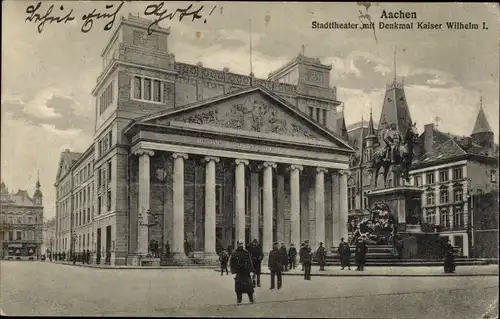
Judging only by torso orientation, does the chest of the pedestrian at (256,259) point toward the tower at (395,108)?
no

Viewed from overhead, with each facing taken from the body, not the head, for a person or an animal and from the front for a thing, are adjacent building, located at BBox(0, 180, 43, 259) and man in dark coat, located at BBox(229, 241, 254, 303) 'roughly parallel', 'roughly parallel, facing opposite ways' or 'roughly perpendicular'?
roughly parallel

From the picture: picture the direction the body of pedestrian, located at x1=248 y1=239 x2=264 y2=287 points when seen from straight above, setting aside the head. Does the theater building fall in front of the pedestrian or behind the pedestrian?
behind

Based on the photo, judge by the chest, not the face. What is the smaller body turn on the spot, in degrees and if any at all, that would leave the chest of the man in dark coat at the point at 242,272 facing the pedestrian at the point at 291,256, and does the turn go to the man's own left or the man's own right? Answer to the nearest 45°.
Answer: approximately 180°

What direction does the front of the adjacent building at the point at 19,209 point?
toward the camera
